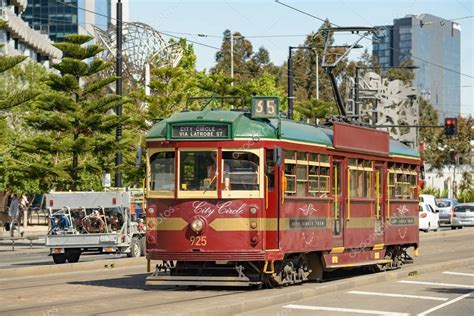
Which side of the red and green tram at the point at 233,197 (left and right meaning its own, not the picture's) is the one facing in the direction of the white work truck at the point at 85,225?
right

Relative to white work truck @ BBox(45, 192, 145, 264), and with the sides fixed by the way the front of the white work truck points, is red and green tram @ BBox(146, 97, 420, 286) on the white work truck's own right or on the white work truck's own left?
on the white work truck's own right

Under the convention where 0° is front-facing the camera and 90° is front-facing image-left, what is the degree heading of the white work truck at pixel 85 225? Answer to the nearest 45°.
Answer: approximately 225°

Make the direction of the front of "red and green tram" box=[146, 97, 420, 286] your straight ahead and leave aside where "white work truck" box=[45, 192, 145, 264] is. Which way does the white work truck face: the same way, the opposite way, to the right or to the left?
the opposite way

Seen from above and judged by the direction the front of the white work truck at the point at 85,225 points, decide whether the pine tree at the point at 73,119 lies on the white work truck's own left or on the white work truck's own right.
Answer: on the white work truck's own left

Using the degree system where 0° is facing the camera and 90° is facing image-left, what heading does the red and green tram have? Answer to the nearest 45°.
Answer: approximately 45°
